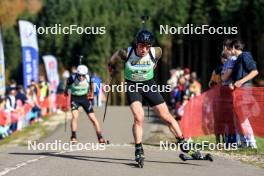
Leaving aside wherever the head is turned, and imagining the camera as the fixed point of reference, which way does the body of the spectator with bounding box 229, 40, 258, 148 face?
to the viewer's left

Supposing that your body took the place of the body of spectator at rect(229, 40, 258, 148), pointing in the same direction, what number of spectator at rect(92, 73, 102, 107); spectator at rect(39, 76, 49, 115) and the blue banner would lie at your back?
0

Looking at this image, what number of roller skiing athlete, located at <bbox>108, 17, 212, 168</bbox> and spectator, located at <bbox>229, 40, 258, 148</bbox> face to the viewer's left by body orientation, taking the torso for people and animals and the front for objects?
1

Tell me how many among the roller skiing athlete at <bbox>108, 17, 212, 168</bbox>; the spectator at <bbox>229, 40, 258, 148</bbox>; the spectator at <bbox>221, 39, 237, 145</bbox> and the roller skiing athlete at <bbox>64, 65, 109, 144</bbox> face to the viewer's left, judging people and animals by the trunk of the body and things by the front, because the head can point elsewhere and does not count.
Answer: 2

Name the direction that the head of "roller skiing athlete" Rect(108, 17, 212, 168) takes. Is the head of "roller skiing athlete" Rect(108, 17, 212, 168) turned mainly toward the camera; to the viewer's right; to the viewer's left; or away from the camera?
toward the camera

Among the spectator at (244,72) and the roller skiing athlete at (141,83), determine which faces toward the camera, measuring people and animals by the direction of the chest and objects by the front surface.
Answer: the roller skiing athlete

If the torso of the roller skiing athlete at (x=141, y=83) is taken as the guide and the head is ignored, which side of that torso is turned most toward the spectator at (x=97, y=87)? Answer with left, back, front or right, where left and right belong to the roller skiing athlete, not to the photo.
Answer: back

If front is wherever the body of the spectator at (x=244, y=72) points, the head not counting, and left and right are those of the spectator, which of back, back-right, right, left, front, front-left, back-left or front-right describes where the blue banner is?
front-right

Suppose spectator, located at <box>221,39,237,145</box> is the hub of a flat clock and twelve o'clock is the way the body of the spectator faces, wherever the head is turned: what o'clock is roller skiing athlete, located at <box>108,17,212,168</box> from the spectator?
The roller skiing athlete is roughly at 10 o'clock from the spectator.

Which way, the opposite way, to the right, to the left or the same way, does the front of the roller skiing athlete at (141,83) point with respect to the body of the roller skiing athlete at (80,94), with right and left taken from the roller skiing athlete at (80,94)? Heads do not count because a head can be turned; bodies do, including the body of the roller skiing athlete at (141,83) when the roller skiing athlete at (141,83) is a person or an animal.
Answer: the same way

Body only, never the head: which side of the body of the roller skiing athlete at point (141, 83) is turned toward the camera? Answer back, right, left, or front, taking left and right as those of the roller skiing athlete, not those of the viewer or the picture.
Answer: front

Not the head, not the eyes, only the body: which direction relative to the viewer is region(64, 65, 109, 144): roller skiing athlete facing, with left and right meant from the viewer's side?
facing the viewer

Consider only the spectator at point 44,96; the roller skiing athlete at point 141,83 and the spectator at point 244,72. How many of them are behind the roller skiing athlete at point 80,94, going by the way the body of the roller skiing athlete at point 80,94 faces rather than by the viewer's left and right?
1

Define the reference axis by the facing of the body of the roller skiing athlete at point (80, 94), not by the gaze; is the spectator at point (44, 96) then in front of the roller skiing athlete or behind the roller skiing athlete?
behind

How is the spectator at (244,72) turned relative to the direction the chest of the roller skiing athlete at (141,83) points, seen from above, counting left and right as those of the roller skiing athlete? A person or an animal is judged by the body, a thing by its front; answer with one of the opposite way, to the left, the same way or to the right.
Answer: to the right

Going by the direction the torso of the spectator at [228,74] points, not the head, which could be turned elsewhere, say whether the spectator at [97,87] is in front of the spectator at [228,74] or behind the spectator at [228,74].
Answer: in front

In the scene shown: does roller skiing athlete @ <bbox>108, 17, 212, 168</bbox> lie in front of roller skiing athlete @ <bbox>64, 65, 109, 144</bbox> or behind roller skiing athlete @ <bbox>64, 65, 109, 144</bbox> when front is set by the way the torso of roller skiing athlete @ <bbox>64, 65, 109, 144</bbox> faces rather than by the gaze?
in front

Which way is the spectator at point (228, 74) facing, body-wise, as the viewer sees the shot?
to the viewer's left

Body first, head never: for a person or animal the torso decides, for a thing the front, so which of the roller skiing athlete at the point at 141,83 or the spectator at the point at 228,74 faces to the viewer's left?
the spectator
